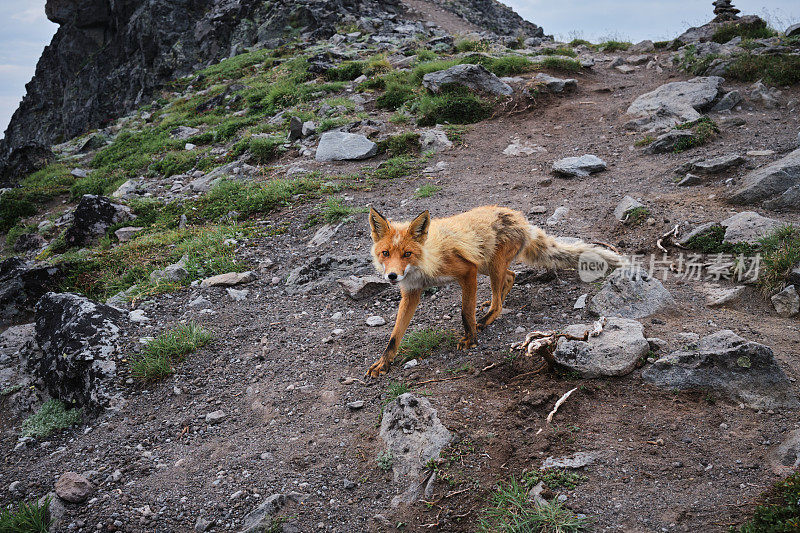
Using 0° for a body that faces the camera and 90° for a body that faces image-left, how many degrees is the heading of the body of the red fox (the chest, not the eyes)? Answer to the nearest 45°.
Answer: approximately 45°

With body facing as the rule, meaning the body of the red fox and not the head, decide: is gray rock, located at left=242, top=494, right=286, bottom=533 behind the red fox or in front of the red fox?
in front

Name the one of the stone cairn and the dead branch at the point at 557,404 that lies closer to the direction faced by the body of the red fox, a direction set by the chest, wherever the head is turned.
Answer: the dead branch

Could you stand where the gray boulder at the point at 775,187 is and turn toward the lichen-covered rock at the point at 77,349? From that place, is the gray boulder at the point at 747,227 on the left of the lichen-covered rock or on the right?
left

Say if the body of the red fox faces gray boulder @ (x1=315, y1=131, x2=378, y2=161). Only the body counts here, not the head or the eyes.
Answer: no

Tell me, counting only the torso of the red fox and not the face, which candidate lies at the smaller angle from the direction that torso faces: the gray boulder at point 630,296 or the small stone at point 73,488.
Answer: the small stone

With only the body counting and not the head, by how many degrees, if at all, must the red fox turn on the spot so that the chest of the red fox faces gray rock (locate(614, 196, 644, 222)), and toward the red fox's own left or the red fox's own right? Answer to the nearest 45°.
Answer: approximately 180°

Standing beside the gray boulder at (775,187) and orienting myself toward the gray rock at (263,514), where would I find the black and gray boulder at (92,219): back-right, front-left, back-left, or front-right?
front-right

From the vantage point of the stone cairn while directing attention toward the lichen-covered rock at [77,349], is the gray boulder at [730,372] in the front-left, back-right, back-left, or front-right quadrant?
front-left

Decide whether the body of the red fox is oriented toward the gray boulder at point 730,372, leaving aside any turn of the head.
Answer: no

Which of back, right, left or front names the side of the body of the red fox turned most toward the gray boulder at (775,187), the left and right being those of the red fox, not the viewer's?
back

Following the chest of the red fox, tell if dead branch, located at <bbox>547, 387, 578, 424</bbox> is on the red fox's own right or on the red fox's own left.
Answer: on the red fox's own left

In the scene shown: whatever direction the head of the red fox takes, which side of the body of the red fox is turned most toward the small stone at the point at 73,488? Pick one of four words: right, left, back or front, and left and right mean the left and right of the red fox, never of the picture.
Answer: front

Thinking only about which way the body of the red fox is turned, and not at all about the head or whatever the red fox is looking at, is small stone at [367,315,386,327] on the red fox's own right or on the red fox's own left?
on the red fox's own right

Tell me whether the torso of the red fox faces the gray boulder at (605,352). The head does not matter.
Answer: no

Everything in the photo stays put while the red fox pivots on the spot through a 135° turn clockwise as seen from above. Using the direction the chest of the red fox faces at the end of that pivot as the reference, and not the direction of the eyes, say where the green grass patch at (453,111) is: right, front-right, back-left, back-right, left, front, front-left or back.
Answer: front

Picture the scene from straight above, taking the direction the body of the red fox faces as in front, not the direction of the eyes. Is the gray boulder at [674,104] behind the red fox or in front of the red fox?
behind

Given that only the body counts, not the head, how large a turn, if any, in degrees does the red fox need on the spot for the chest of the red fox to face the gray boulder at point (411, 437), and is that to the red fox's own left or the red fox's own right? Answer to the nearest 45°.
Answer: approximately 45° to the red fox's own left
